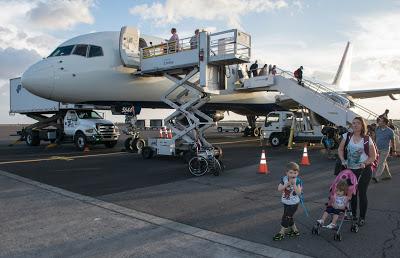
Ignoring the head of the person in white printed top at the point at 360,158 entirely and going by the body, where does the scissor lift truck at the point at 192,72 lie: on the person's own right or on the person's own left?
on the person's own right

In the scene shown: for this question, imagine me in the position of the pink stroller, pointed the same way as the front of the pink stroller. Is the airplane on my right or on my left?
on my right
